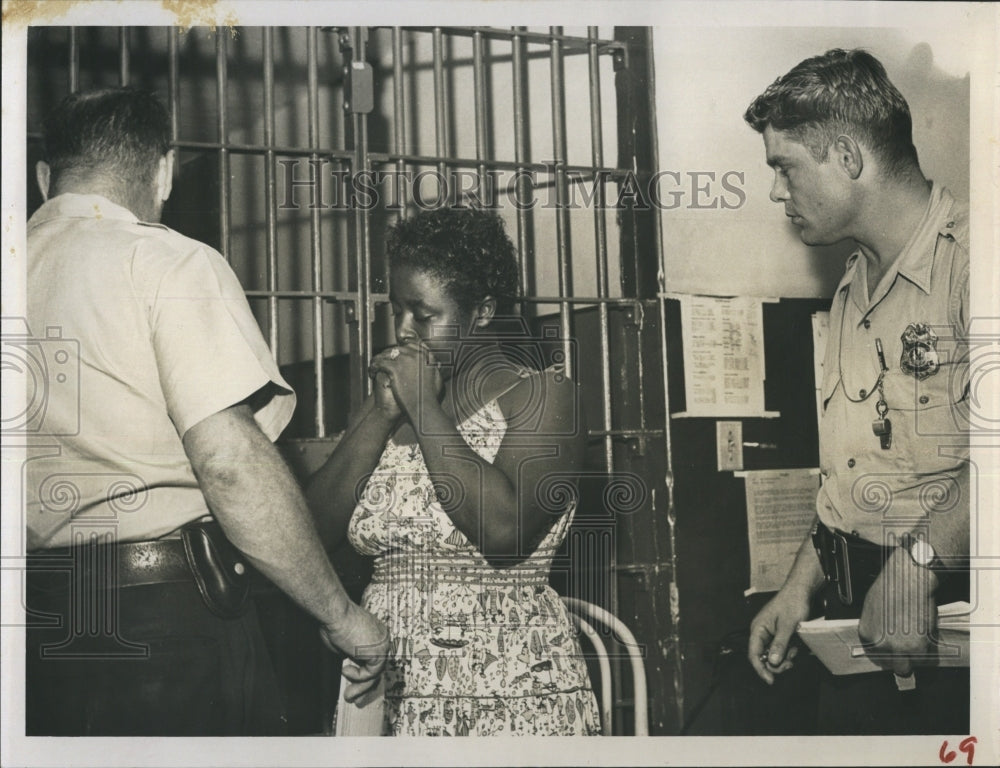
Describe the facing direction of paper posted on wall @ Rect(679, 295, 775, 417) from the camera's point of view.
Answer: facing the viewer

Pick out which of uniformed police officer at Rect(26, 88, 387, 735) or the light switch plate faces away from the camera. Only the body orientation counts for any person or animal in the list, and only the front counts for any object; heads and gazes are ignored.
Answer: the uniformed police officer

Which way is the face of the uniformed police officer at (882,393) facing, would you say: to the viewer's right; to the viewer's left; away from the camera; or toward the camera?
to the viewer's left

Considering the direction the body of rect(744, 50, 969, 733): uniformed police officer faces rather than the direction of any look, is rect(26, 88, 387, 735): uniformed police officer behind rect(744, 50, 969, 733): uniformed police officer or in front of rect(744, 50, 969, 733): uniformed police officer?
in front

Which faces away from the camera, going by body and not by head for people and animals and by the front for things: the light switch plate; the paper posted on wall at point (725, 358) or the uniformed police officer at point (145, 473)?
the uniformed police officer

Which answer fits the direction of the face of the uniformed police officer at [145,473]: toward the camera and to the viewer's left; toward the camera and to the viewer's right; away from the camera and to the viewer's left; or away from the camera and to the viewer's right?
away from the camera and to the viewer's right

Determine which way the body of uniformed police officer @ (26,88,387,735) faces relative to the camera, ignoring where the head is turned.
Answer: away from the camera

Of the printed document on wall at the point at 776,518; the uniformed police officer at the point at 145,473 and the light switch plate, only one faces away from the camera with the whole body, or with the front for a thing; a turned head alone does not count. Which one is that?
the uniformed police officer

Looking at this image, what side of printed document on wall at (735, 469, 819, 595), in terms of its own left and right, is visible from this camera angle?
front

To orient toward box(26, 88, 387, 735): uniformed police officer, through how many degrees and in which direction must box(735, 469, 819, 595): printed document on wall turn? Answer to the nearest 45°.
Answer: approximately 90° to its right
